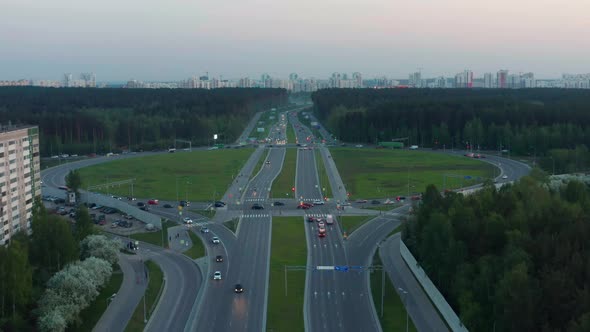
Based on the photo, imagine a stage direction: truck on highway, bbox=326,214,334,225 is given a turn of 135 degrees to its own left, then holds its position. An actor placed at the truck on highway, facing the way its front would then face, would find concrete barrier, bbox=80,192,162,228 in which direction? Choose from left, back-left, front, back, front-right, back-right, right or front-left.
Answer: front-right

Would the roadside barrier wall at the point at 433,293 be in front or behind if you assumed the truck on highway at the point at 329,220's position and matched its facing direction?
behind

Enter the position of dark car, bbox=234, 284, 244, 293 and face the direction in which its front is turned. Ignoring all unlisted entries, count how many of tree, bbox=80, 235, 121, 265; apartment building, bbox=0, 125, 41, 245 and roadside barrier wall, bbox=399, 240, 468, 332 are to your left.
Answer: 1

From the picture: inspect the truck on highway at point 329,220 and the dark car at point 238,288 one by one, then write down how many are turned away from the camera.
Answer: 1

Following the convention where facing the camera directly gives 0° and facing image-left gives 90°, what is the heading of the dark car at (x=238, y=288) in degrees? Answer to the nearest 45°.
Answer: approximately 0°

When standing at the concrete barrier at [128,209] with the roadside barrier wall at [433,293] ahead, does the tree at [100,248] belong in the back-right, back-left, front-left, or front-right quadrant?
front-right

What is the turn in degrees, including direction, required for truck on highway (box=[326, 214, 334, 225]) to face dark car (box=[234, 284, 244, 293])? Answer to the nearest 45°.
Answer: approximately 180°

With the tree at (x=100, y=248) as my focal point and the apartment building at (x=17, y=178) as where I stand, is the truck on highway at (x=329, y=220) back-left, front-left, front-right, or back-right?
front-left

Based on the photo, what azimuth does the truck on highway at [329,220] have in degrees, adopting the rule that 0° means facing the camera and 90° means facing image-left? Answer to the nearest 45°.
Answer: approximately 180°

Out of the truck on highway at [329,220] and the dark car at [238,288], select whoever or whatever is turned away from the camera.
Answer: the truck on highway

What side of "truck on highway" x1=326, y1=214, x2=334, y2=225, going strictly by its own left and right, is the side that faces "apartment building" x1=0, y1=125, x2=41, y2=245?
left

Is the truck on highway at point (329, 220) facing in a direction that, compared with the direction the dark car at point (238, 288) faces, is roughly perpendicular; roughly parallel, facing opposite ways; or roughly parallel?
roughly parallel, facing opposite ways

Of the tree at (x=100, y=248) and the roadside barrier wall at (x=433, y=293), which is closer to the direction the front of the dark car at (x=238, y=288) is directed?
the roadside barrier wall

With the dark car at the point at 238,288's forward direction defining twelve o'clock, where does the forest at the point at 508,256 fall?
The forest is roughly at 10 o'clock from the dark car.
